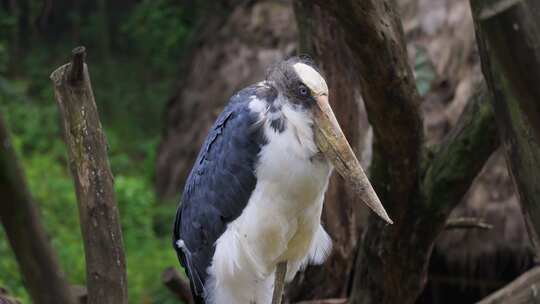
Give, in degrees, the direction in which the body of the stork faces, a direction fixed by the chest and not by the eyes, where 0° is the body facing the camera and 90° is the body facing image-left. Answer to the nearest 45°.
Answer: approximately 315°

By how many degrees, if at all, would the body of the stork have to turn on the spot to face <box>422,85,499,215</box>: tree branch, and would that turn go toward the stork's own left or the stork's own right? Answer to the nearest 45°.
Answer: approximately 90° to the stork's own left

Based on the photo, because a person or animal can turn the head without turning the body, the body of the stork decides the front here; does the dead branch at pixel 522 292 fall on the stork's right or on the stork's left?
on the stork's left

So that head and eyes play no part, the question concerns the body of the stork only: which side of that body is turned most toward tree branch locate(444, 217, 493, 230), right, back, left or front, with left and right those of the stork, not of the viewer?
left

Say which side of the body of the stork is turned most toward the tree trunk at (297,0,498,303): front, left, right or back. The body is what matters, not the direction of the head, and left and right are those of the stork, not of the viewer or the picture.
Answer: left

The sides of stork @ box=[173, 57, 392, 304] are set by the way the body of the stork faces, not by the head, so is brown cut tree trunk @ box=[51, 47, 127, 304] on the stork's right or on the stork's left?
on the stork's right
